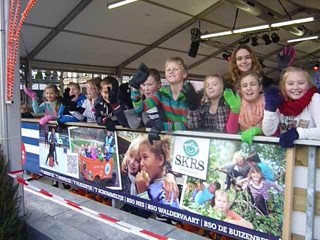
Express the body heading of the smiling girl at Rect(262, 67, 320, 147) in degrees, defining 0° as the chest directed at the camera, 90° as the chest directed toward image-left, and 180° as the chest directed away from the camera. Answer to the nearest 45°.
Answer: approximately 0°

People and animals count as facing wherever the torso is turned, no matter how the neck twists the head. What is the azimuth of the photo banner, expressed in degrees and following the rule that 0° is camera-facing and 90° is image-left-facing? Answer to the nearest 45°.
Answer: approximately 45°

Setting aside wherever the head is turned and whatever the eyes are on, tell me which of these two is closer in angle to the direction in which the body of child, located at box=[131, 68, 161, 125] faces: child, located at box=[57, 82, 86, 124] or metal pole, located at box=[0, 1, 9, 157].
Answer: the metal pole

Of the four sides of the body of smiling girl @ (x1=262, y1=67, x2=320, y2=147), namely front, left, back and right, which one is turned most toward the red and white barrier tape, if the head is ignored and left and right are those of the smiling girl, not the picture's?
right

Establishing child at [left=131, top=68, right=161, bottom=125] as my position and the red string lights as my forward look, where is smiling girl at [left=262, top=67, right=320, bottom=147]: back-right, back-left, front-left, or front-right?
back-left

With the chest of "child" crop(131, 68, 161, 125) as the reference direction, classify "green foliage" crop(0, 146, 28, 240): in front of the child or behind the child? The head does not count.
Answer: in front

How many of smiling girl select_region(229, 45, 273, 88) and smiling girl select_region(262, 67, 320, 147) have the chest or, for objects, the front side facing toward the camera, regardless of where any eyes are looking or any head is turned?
2

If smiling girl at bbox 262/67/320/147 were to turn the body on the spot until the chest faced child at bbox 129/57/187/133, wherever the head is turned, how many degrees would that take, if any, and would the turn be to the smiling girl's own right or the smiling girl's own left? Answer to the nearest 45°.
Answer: approximately 90° to the smiling girl's own right
